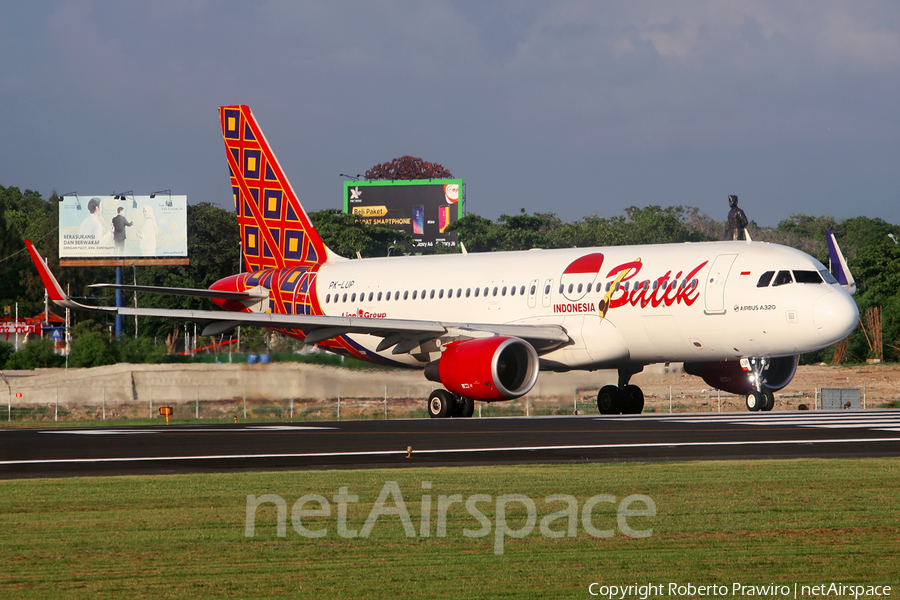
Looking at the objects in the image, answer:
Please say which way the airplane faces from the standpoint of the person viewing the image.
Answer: facing the viewer and to the right of the viewer
